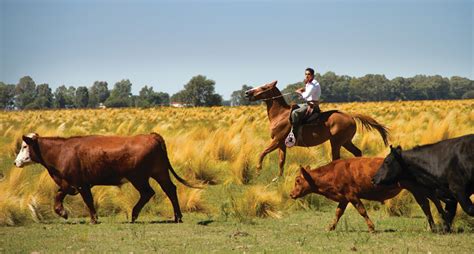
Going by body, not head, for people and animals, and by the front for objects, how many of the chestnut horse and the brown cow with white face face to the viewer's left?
2

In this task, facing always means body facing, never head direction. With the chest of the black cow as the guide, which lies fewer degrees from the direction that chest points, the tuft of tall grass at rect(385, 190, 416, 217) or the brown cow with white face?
the brown cow with white face

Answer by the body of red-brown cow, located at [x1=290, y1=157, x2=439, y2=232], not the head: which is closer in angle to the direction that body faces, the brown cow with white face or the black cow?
the brown cow with white face

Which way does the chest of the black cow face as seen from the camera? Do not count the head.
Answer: to the viewer's left

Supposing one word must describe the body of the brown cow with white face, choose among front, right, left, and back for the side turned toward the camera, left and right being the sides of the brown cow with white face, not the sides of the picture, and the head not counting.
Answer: left

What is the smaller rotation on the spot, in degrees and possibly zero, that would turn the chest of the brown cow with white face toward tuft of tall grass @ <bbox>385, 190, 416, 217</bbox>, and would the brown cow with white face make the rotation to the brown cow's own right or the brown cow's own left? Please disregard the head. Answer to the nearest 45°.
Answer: approximately 180°

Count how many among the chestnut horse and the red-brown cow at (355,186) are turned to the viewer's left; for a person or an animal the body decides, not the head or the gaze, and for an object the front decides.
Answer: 2

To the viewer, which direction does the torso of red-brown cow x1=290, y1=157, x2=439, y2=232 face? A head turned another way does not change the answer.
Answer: to the viewer's left

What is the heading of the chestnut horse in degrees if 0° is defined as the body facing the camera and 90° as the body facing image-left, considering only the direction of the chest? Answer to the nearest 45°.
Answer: approximately 90°
